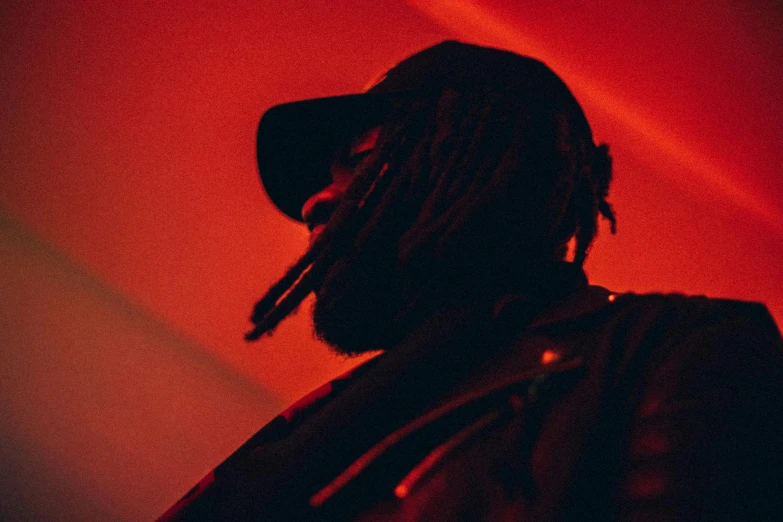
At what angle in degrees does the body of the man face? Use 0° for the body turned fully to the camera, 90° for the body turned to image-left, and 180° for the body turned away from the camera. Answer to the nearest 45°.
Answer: approximately 45°

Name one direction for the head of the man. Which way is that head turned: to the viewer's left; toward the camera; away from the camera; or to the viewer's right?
to the viewer's left
